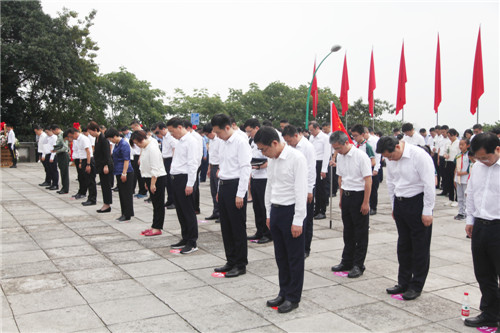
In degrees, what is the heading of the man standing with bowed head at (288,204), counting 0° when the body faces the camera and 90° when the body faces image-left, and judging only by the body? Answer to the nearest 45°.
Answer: approximately 45°

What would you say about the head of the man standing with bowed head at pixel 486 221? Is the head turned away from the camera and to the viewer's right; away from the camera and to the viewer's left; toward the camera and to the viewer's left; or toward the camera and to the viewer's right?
toward the camera and to the viewer's left

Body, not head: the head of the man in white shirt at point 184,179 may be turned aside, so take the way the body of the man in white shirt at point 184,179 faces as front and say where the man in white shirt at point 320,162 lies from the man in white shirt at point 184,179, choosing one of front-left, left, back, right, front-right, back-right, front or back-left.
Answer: back

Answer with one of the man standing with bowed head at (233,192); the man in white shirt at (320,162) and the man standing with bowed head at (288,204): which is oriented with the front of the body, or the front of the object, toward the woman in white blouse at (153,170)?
the man in white shirt

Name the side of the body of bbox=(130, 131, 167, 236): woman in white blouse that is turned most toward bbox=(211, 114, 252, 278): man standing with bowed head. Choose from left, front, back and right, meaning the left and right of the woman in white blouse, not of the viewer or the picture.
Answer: left

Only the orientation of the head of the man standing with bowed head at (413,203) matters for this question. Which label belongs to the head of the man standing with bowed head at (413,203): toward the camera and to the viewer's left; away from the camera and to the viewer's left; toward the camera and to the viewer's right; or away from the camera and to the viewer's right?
toward the camera and to the viewer's left

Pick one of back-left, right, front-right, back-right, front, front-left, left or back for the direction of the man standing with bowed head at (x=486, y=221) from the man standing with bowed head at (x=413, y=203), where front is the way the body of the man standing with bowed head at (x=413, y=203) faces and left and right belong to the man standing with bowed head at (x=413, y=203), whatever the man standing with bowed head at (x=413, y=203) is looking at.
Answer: left

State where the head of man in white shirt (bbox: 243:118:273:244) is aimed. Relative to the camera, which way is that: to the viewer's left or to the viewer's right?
to the viewer's left

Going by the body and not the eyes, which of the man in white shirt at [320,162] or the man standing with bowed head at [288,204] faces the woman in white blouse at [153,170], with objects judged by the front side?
the man in white shirt

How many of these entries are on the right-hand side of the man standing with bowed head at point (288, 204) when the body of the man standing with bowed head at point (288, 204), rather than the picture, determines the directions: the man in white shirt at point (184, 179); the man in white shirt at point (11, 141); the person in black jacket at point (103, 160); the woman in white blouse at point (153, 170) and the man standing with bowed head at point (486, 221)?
4

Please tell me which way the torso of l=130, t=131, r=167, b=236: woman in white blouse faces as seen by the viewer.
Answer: to the viewer's left
